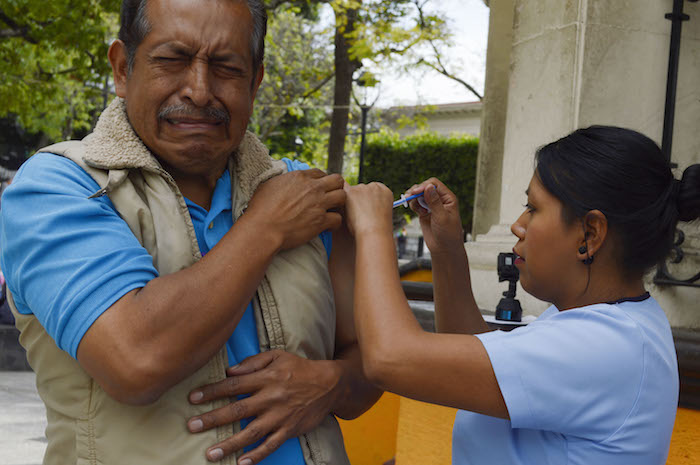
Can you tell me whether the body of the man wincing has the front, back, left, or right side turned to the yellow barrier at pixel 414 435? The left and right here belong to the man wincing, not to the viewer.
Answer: left

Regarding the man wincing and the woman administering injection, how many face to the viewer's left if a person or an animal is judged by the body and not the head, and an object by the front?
1

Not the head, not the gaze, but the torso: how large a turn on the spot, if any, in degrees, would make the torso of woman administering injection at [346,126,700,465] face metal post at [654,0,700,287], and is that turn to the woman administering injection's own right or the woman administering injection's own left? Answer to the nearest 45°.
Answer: approximately 90° to the woman administering injection's own right

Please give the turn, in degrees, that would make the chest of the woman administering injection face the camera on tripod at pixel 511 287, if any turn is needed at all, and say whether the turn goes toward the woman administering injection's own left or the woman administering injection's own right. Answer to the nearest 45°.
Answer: approximately 90° to the woman administering injection's own right

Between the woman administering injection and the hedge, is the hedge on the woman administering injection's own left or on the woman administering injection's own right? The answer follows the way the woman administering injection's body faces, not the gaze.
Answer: on the woman administering injection's own right

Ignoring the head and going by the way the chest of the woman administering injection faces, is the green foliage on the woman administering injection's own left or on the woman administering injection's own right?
on the woman administering injection's own right

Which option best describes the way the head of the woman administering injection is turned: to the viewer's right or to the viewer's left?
to the viewer's left

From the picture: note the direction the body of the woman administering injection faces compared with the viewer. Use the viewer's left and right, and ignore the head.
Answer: facing to the left of the viewer

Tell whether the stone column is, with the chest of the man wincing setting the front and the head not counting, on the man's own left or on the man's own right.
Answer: on the man's own left

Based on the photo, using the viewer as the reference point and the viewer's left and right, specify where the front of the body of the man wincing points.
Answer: facing the viewer and to the right of the viewer
